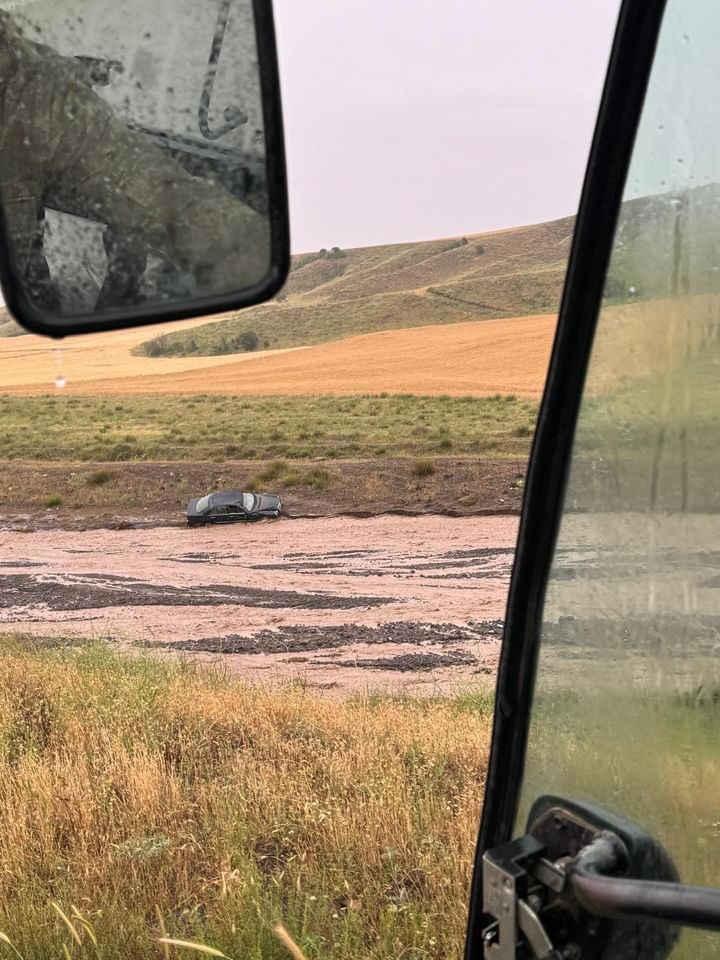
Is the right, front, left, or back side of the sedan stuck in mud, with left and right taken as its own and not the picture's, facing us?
right
